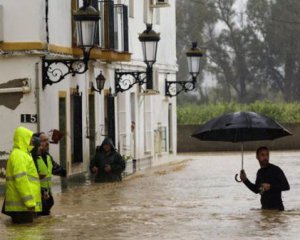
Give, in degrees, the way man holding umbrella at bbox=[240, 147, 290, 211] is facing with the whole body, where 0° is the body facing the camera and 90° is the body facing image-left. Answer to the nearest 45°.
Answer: approximately 45°

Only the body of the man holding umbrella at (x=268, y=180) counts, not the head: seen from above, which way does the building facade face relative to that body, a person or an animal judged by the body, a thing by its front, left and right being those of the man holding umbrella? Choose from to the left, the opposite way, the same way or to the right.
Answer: to the left

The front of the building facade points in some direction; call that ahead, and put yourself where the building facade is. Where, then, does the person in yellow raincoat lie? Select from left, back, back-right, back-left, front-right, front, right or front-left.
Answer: front-right

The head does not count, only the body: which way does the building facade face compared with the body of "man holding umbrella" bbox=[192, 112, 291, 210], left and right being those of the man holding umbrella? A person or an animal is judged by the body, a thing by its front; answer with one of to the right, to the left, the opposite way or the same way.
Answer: to the left

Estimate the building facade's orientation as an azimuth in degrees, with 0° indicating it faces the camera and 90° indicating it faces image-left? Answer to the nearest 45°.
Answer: approximately 315°
